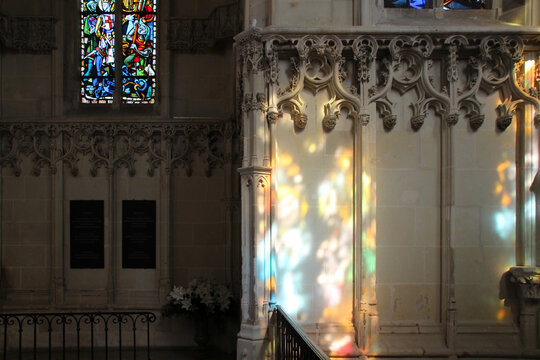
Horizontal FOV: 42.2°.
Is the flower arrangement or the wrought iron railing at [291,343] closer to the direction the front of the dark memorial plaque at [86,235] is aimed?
the wrought iron railing

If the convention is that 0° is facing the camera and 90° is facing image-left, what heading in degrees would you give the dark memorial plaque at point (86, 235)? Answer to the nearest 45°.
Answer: approximately 0°

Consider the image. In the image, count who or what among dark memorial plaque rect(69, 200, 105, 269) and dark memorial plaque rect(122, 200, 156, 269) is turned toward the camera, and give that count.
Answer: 2

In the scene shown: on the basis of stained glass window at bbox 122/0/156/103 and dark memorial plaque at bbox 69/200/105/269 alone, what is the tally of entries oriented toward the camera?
2

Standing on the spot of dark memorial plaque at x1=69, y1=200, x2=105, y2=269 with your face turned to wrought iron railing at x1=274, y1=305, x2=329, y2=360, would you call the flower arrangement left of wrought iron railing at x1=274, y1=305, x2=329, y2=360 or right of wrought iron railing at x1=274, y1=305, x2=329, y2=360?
left

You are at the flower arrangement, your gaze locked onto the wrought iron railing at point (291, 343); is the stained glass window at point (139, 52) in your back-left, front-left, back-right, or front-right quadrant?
back-right
